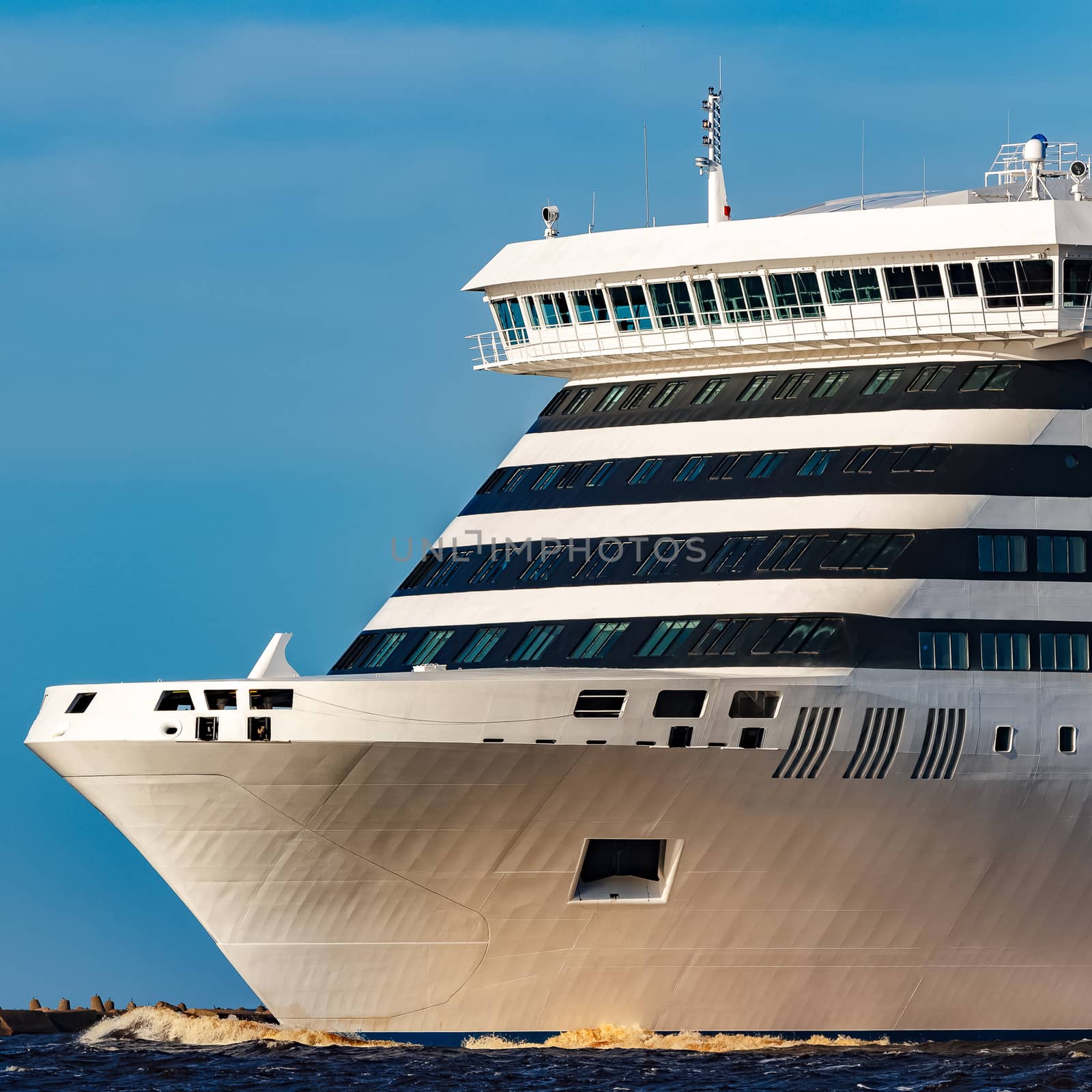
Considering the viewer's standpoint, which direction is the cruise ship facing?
facing the viewer and to the left of the viewer
